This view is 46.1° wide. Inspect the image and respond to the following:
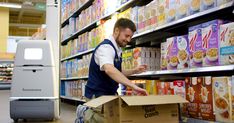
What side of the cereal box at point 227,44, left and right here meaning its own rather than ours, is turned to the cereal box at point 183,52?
right

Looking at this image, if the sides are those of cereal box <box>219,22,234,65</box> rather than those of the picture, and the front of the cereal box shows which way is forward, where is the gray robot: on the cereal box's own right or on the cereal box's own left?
on the cereal box's own right

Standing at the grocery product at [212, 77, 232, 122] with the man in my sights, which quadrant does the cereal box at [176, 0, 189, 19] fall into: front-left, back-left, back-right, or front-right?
front-right

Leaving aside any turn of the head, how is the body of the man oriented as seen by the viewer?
to the viewer's right

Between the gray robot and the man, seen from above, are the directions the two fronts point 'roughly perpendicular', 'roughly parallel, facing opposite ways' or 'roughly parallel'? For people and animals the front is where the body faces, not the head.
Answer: roughly perpendicular

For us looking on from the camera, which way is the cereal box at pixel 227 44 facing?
facing the viewer and to the left of the viewer

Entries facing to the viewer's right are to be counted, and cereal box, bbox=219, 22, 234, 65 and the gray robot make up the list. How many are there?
0

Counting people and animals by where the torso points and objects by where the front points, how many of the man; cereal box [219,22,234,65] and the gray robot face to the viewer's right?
1

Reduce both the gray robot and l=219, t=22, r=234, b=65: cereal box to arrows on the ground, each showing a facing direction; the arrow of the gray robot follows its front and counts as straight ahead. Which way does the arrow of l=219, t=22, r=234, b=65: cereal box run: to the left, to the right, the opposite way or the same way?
to the right

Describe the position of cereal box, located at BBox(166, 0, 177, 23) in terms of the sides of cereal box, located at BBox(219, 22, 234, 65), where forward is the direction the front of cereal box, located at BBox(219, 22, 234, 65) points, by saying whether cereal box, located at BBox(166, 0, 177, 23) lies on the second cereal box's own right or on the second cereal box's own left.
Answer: on the second cereal box's own right

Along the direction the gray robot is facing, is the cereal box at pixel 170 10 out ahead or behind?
ahead

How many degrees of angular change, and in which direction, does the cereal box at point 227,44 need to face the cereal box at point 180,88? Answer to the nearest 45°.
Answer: approximately 90° to its right

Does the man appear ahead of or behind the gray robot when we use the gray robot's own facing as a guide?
ahead

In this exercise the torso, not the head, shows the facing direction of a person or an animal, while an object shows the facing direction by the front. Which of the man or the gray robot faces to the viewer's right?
the man

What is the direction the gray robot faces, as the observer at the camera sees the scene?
facing the viewer

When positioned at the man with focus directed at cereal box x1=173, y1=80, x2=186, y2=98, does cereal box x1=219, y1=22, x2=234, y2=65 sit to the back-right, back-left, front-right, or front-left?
front-right
